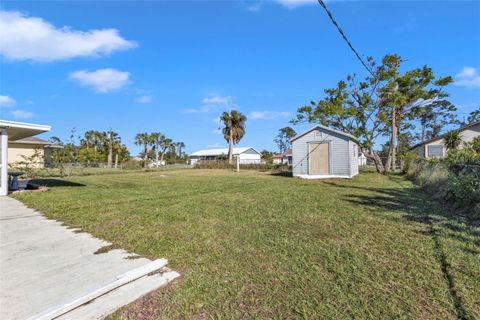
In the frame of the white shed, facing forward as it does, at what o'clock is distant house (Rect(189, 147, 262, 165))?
The distant house is roughly at 5 o'clock from the white shed.

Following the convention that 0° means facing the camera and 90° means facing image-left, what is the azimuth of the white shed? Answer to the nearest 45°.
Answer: approximately 0°

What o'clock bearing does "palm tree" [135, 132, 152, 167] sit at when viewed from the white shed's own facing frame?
The palm tree is roughly at 4 o'clock from the white shed.

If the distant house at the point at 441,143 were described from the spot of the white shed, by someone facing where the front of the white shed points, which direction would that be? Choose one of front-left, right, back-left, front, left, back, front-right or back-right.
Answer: back-left

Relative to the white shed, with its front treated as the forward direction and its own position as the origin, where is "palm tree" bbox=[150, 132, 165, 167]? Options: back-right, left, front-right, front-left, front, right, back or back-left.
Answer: back-right

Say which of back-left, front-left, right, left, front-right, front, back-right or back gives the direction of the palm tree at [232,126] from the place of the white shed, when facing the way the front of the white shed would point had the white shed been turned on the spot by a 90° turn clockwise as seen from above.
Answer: front-right

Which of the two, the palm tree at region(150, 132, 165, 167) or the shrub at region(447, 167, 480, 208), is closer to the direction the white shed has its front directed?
the shrub

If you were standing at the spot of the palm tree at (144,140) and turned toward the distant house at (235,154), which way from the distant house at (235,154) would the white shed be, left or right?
right

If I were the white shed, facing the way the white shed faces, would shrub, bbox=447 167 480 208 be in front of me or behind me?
in front
